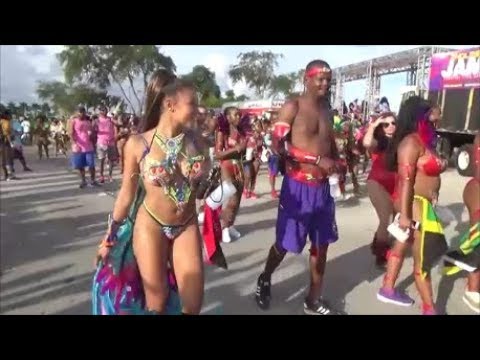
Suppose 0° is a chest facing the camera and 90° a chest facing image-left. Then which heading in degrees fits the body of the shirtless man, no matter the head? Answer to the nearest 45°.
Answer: approximately 315°

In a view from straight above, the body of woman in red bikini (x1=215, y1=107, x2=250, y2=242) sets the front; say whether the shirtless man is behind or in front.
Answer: in front

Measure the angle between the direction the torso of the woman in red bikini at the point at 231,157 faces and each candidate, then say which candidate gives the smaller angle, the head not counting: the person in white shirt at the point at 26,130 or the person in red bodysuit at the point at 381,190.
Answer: the person in red bodysuit

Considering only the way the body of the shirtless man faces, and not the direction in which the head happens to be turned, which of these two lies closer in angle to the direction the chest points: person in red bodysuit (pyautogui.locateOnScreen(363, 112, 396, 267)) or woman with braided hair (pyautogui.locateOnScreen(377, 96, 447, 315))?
the woman with braided hair

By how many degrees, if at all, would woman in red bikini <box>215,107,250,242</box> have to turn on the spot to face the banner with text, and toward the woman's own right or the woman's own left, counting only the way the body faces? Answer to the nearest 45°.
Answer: approximately 90° to the woman's own left

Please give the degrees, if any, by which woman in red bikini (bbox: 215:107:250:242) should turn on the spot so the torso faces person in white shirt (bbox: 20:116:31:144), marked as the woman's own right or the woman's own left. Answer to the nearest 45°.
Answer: approximately 180°

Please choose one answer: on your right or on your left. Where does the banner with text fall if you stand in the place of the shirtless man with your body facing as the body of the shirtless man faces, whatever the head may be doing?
on your left

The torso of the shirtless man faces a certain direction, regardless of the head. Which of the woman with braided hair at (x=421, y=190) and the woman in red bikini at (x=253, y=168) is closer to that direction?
the woman with braided hair
